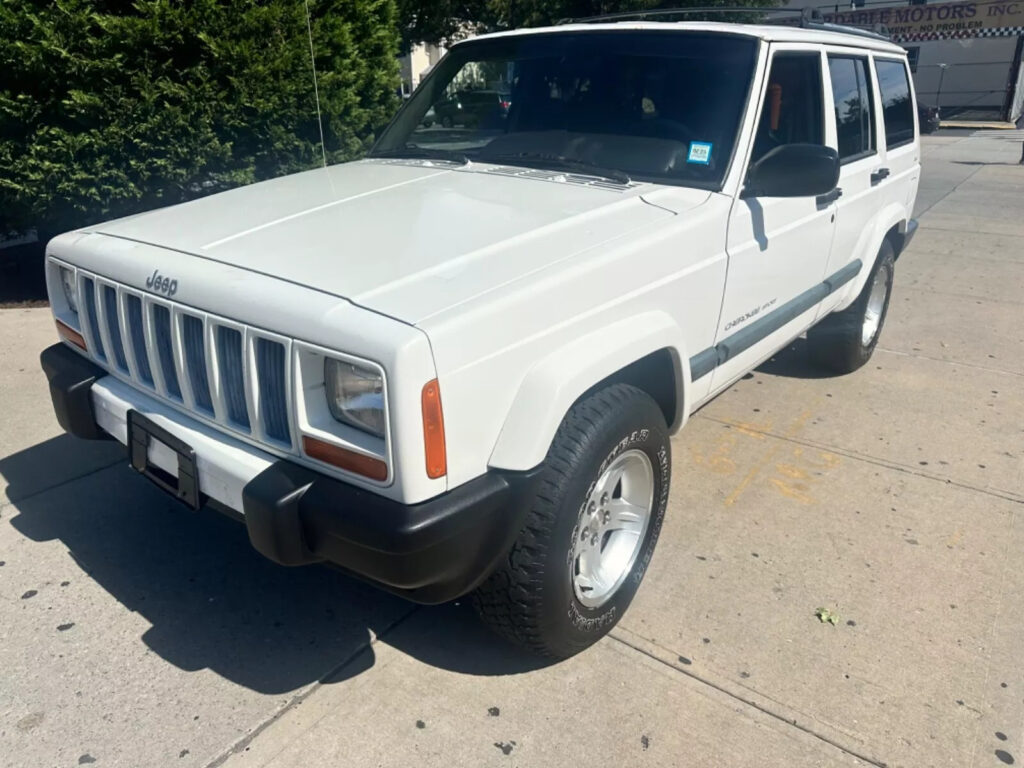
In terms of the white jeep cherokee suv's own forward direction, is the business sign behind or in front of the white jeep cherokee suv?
behind

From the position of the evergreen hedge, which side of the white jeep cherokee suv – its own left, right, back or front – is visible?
right

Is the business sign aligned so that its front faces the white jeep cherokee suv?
yes

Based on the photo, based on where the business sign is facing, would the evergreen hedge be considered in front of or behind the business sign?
in front

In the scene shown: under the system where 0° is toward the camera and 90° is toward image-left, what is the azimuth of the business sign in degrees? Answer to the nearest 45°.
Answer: approximately 0°
